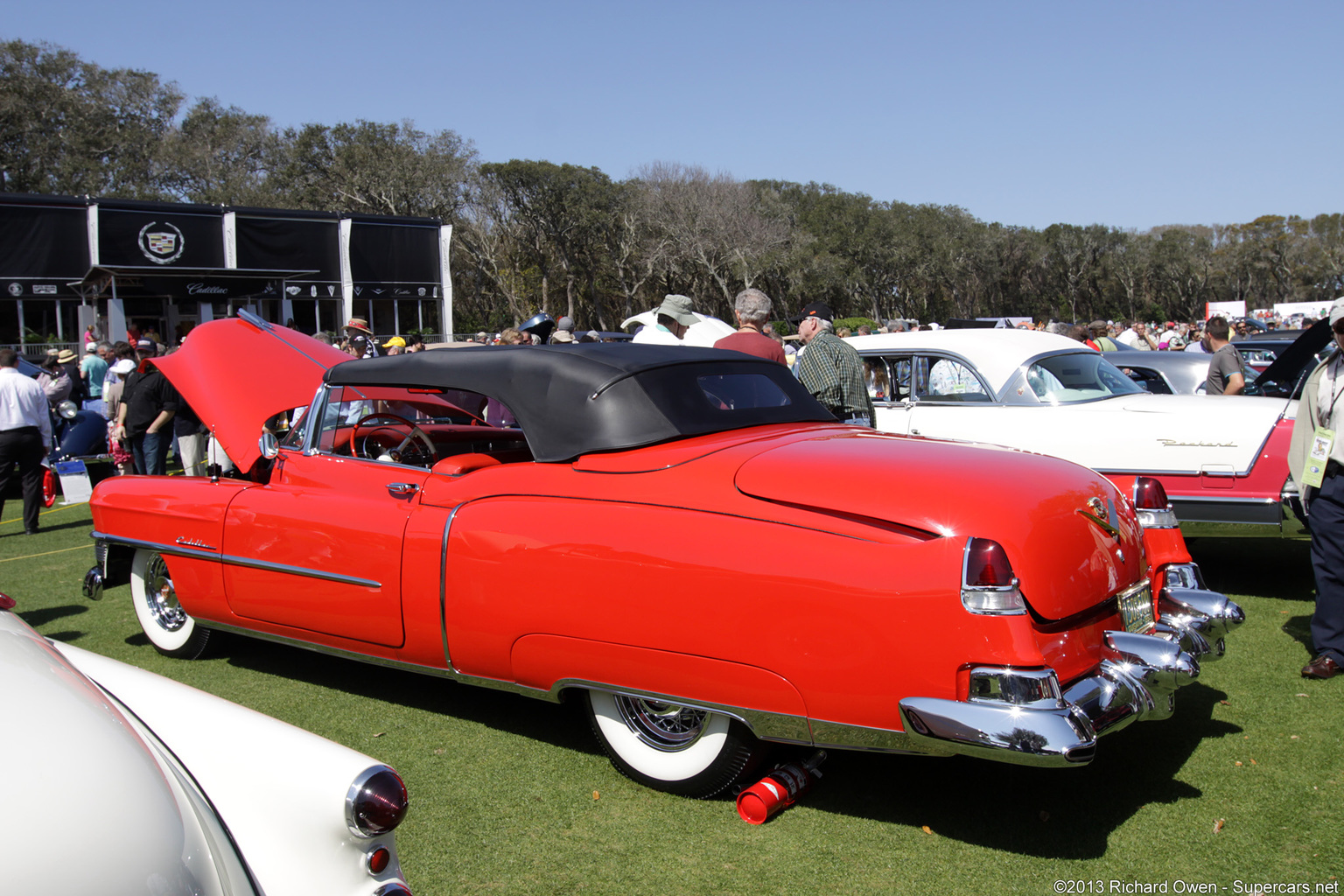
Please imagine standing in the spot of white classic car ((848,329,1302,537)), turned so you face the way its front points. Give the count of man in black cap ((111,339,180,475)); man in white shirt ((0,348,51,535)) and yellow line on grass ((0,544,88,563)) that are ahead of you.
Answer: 3

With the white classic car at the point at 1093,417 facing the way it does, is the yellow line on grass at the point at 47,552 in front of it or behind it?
in front

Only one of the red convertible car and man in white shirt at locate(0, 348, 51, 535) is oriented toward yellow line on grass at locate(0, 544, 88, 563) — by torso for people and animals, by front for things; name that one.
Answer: the red convertible car

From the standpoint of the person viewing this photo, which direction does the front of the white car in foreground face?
facing away from the viewer and to the left of the viewer

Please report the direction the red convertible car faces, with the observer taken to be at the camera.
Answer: facing away from the viewer and to the left of the viewer

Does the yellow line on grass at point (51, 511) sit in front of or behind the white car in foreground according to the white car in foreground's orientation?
in front
